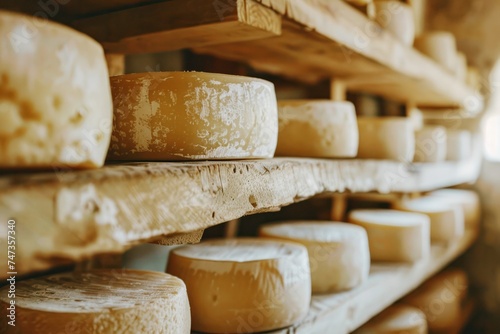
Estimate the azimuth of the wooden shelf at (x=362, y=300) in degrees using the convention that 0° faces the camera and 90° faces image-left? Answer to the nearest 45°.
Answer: approximately 315°

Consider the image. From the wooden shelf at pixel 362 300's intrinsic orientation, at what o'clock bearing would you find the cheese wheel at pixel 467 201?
The cheese wheel is roughly at 8 o'clock from the wooden shelf.

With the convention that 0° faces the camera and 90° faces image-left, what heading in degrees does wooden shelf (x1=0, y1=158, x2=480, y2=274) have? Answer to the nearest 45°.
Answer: approximately 315°

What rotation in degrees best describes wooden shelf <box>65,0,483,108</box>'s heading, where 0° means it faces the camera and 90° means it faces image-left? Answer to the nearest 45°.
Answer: approximately 315°
